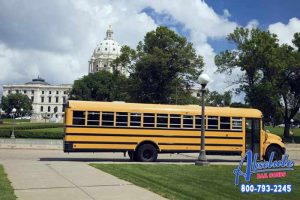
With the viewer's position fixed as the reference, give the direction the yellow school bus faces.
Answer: facing to the right of the viewer

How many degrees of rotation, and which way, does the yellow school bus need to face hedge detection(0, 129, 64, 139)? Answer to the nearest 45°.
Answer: approximately 135° to its left
